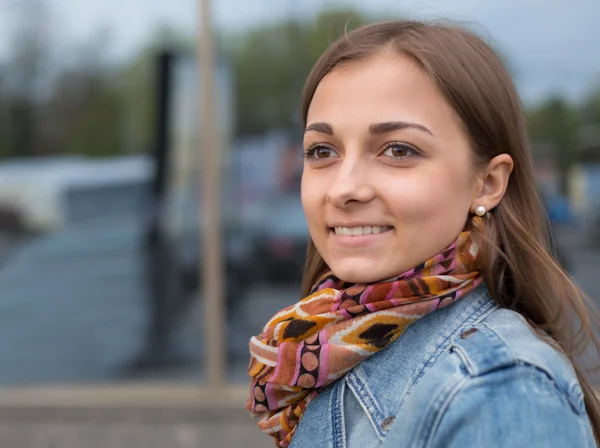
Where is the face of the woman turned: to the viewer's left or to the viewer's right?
to the viewer's left

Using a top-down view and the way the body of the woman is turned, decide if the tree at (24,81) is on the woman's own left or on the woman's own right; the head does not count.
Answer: on the woman's own right

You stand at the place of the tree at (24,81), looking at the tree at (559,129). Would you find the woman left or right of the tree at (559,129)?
right

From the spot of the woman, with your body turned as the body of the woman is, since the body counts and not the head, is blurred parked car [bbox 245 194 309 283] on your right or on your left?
on your right

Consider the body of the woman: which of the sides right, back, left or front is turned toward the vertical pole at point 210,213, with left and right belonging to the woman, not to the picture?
right

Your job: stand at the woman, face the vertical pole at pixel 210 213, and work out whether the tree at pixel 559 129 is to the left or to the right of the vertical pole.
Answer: right

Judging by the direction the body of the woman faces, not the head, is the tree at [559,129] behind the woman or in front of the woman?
behind

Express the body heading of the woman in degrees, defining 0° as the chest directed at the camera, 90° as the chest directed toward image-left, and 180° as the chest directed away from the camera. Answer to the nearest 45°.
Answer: approximately 45°
